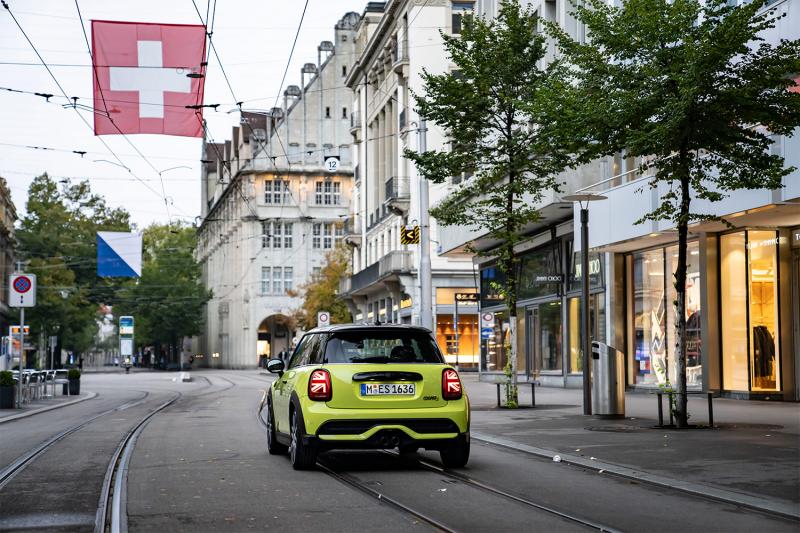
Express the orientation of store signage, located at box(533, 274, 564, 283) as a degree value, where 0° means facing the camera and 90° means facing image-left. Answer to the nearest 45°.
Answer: approximately 45°

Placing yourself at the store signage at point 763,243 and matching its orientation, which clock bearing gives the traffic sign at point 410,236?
The traffic sign is roughly at 3 o'clock from the store signage.

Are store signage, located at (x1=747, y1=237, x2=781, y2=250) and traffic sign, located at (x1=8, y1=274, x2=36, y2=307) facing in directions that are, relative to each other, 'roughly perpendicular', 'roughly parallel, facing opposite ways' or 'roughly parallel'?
roughly perpendicular

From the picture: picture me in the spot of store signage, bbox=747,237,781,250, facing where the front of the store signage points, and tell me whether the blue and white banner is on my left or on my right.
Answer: on my right

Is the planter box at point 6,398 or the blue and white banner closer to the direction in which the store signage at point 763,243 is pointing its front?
the planter box

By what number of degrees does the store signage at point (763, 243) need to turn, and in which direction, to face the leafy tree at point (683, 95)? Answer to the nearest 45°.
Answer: approximately 45° to its left

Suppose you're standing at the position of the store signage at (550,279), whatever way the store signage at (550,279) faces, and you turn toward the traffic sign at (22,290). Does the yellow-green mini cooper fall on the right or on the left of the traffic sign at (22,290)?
left

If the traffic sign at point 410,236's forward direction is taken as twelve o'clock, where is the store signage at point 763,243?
The store signage is roughly at 11 o'clock from the traffic sign.

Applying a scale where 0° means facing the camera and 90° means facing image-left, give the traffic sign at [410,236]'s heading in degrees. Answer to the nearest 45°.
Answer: approximately 0°

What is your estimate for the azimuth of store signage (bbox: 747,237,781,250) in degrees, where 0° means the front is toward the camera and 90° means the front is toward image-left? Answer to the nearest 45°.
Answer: approximately 45°

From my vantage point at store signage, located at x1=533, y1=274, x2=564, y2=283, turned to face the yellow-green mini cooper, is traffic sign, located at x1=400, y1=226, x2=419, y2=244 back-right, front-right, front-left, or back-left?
back-right

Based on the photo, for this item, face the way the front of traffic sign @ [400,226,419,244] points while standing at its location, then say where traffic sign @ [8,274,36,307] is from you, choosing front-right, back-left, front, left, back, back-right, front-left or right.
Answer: front-right

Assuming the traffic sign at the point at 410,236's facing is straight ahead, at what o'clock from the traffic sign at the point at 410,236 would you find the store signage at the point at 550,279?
The store signage is roughly at 10 o'clock from the traffic sign.
